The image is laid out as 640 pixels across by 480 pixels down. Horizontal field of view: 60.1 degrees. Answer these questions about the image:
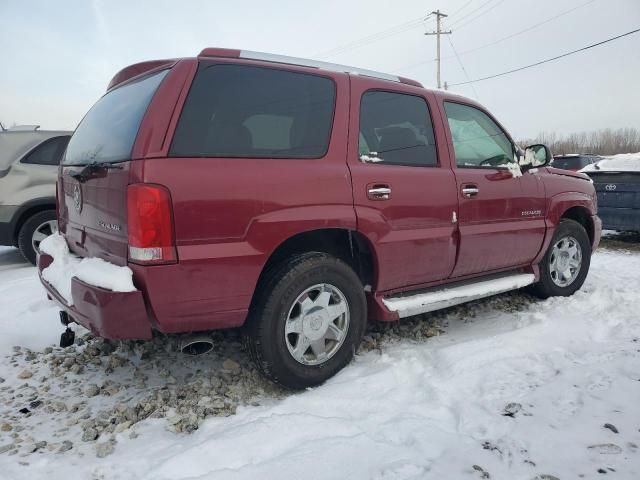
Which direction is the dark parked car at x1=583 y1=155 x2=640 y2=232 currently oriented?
away from the camera

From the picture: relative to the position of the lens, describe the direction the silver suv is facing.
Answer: facing away from the viewer and to the right of the viewer

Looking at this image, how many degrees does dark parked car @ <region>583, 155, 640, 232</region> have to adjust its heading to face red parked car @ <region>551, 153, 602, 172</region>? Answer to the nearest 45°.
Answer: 0° — it already faces it

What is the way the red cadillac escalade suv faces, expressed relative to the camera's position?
facing away from the viewer and to the right of the viewer

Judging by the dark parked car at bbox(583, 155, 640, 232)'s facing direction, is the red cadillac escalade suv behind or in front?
behind

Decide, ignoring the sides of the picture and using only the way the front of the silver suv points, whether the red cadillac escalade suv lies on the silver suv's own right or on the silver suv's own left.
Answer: on the silver suv's own right

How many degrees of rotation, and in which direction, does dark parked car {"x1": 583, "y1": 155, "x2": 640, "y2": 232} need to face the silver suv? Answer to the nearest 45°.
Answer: approximately 135° to its left
